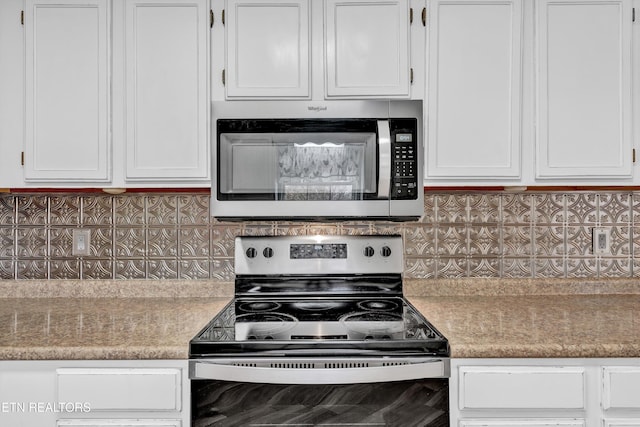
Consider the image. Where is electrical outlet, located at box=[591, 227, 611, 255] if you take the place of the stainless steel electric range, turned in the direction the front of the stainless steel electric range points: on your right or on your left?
on your left

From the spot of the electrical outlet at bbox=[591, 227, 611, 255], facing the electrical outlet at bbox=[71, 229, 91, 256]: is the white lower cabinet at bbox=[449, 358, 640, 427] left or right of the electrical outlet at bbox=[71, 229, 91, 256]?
left

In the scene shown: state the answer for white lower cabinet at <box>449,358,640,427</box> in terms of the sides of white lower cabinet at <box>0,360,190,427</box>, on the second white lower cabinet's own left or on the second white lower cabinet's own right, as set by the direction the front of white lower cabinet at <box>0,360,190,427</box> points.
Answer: on the second white lower cabinet's own left

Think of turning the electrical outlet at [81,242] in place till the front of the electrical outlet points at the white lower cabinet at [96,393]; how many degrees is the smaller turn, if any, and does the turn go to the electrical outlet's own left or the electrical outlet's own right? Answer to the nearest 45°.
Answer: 0° — it already faces it

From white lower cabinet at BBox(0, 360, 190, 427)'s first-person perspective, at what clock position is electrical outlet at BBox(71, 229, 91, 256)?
The electrical outlet is roughly at 6 o'clock from the white lower cabinet.

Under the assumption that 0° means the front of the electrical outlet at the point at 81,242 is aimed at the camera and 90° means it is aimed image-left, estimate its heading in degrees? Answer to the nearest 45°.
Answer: approximately 0°

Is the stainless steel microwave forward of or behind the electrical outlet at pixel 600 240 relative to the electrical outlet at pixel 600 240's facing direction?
forward

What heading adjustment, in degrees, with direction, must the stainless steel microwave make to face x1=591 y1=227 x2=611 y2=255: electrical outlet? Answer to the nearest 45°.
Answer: approximately 90° to its left

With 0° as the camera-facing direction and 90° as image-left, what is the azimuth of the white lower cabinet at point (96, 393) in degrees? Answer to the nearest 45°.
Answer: approximately 0°
